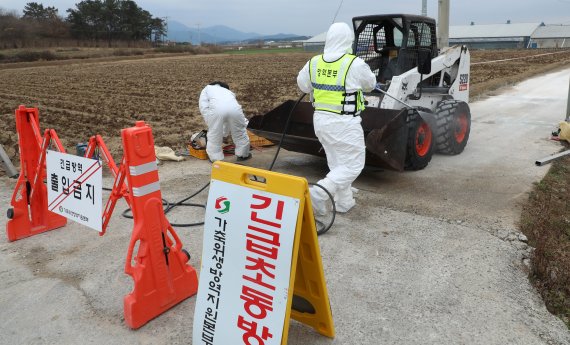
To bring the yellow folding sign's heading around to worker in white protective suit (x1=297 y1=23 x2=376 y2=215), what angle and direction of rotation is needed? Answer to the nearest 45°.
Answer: approximately 135° to its right

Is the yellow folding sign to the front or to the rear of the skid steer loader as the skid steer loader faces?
to the front

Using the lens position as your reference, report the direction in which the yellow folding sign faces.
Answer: facing the viewer and to the left of the viewer

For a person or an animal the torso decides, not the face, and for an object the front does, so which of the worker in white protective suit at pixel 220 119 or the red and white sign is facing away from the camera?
the worker in white protective suit

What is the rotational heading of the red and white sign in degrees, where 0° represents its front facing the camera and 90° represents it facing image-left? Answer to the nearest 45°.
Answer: approximately 45°

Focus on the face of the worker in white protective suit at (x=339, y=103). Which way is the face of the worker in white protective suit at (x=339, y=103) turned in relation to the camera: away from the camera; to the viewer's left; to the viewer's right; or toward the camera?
away from the camera

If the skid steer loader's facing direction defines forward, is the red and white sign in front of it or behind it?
in front

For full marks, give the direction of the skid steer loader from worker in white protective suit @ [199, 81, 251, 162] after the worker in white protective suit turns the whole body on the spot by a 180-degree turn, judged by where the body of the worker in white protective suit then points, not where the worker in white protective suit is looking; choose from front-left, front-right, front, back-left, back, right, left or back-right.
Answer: left

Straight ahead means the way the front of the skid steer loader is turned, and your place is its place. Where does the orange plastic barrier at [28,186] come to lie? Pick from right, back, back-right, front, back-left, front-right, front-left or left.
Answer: front

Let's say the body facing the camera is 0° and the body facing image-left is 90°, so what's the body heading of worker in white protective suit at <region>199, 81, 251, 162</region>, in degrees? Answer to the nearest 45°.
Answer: approximately 180°

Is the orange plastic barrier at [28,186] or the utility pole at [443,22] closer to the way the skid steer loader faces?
the orange plastic barrier

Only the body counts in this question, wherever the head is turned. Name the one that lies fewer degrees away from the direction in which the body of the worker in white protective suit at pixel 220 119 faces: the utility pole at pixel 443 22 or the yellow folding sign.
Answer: the utility pole

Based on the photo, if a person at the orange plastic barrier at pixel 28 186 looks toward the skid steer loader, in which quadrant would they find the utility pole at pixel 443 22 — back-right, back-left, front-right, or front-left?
front-left

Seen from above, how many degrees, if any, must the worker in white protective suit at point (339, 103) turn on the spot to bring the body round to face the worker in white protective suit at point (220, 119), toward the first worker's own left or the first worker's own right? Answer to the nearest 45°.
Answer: approximately 90° to the first worker's own left
